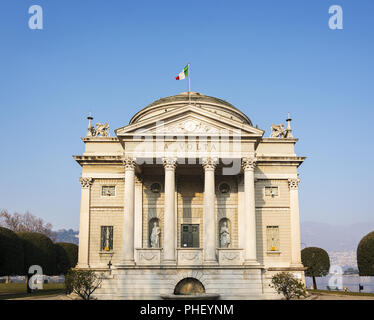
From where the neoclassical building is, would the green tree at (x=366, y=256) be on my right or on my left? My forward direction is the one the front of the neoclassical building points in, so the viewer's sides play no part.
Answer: on my left

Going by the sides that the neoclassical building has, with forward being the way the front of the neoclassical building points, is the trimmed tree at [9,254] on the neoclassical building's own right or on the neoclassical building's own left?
on the neoclassical building's own right

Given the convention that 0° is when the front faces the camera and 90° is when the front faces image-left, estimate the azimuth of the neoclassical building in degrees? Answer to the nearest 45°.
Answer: approximately 0°

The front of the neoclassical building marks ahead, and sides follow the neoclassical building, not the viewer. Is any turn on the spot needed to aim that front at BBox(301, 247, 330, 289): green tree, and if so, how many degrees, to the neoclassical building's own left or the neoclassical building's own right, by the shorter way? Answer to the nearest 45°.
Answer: approximately 135° to the neoclassical building's own left

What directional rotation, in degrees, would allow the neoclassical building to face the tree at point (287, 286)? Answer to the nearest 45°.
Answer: approximately 45° to its left

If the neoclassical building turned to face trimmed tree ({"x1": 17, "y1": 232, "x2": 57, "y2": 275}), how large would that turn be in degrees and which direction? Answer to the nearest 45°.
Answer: approximately 135° to its right
